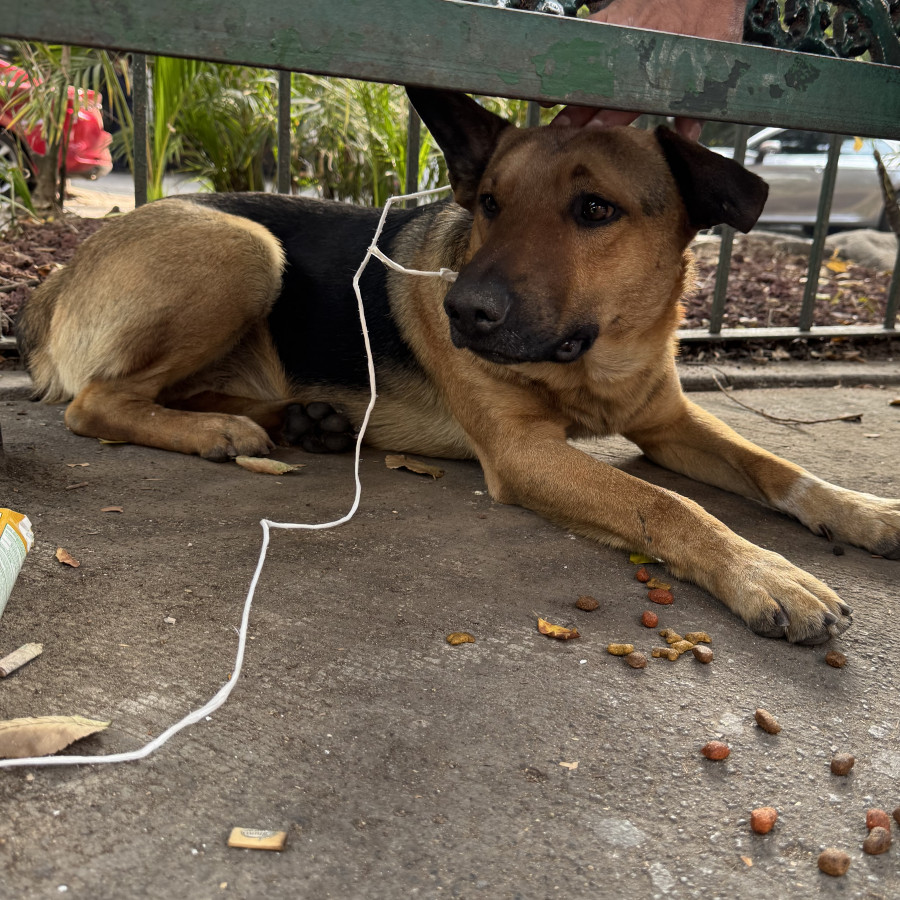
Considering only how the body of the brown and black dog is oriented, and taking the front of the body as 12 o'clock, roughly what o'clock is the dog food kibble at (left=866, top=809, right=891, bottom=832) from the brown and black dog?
The dog food kibble is roughly at 1 o'clock from the brown and black dog.

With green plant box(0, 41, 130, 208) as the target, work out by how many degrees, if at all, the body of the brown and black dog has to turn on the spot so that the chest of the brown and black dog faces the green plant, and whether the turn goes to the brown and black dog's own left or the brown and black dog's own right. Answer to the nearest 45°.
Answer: approximately 180°

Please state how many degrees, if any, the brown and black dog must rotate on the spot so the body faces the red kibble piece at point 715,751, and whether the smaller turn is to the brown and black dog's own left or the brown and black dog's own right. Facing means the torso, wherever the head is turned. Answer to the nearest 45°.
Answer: approximately 45° to the brown and black dog's own right

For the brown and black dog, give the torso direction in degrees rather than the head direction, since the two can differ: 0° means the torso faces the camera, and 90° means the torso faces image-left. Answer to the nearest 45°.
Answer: approximately 315°

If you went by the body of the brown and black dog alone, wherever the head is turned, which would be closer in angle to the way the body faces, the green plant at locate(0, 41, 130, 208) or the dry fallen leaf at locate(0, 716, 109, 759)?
the dry fallen leaf

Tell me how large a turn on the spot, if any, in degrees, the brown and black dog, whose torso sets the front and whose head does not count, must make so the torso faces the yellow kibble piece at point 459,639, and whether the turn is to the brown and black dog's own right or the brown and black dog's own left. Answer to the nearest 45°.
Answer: approximately 45° to the brown and black dog's own right

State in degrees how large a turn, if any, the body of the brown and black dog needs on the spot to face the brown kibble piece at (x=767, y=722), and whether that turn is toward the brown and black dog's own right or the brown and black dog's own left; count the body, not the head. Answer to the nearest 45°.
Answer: approximately 45° to the brown and black dog's own right

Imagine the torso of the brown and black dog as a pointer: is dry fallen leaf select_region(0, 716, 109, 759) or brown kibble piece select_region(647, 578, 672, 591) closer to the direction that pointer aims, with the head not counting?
the brown kibble piece
